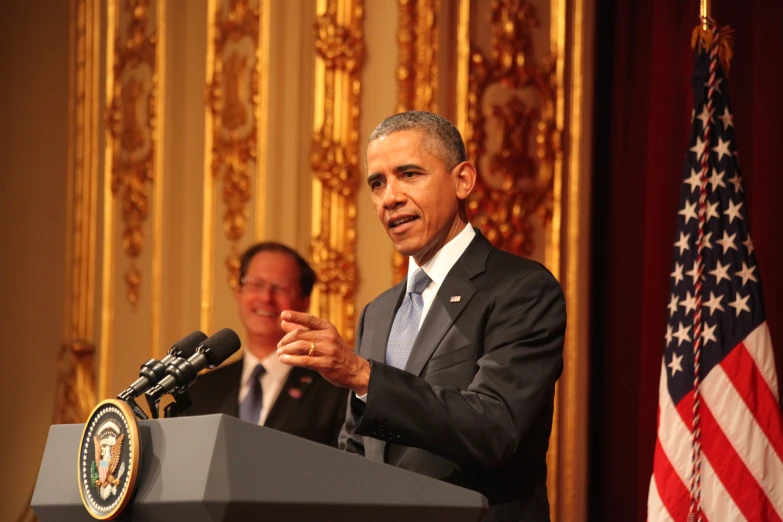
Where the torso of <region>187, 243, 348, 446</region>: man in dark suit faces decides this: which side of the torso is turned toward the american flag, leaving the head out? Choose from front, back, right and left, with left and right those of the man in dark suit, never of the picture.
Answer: left

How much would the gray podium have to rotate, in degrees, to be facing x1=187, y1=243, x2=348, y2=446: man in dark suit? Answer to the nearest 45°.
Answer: approximately 135° to its right

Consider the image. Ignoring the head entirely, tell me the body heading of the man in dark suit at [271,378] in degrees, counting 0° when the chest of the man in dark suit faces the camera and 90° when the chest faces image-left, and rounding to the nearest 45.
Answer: approximately 45°

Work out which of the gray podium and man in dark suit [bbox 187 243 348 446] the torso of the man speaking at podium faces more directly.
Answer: the gray podium

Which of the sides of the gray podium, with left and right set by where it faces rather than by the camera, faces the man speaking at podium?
back

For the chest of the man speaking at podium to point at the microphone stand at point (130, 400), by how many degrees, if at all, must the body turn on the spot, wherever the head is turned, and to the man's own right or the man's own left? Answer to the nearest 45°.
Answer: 0° — they already face it

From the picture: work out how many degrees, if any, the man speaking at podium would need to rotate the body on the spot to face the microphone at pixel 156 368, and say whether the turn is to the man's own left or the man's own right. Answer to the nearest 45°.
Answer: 0° — they already face it

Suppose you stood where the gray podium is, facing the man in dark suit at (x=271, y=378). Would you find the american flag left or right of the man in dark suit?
right
